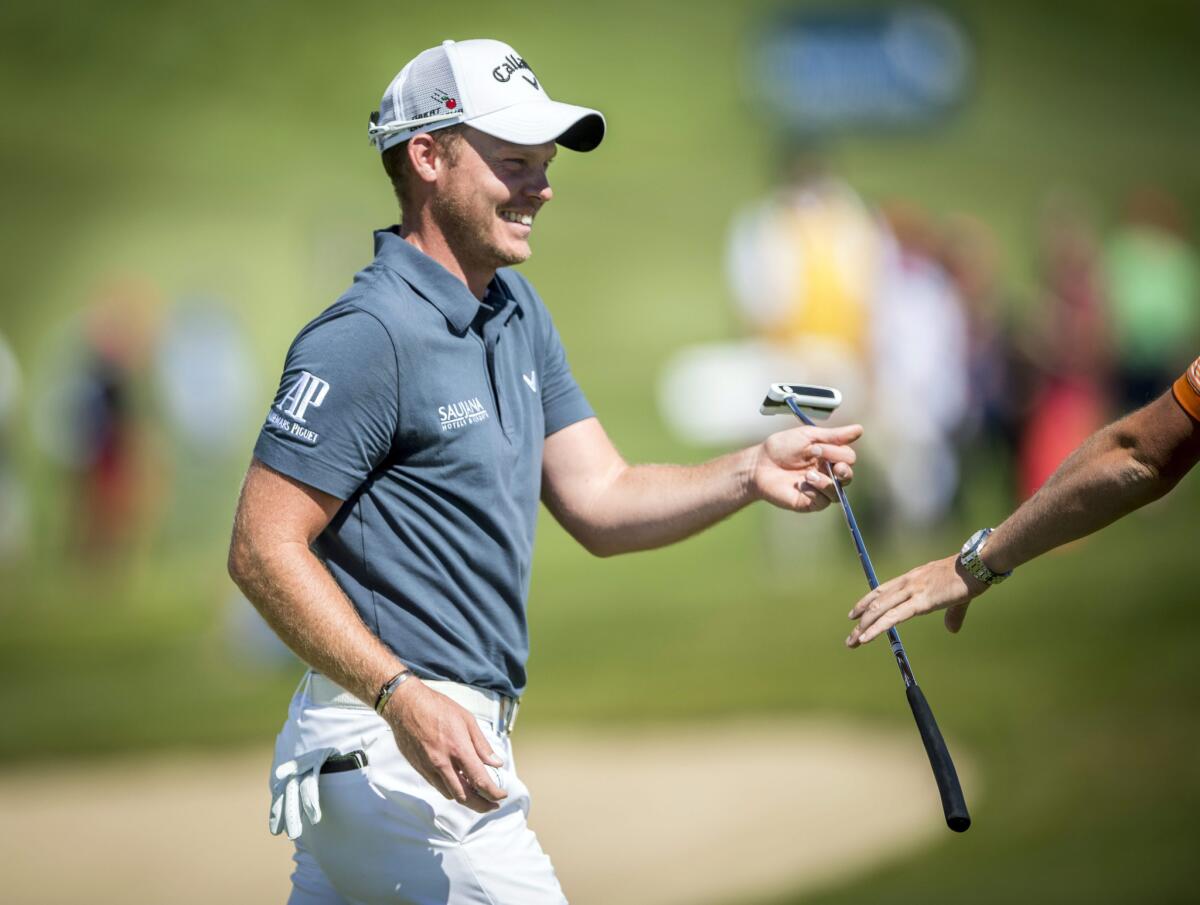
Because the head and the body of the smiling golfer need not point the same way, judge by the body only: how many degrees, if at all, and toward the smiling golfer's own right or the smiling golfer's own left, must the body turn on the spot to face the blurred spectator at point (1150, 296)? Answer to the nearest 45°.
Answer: approximately 90° to the smiling golfer's own left

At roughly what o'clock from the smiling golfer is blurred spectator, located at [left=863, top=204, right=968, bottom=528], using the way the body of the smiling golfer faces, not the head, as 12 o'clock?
The blurred spectator is roughly at 8 o'clock from the smiling golfer.

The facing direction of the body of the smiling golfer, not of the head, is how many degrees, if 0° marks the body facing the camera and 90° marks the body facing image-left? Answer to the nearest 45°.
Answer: approximately 315°

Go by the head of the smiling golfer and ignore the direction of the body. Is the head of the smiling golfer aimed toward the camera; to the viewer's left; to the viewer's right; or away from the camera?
to the viewer's right

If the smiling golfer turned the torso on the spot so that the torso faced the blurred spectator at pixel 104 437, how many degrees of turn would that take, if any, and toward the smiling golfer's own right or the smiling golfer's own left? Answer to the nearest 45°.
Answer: approximately 135° to the smiling golfer's own left

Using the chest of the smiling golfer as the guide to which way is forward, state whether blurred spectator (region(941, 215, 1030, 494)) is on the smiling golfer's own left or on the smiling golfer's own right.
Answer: on the smiling golfer's own left

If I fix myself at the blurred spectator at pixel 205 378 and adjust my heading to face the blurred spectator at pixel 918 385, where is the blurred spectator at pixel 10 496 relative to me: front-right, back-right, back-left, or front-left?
back-right

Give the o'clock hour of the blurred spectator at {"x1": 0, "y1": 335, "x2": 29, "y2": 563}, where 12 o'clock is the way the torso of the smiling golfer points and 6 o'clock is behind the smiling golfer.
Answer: The blurred spectator is roughly at 7 o'clock from the smiling golfer.

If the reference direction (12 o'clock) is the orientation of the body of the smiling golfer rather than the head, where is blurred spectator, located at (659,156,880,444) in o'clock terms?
The blurred spectator is roughly at 8 o'clock from the smiling golfer.
